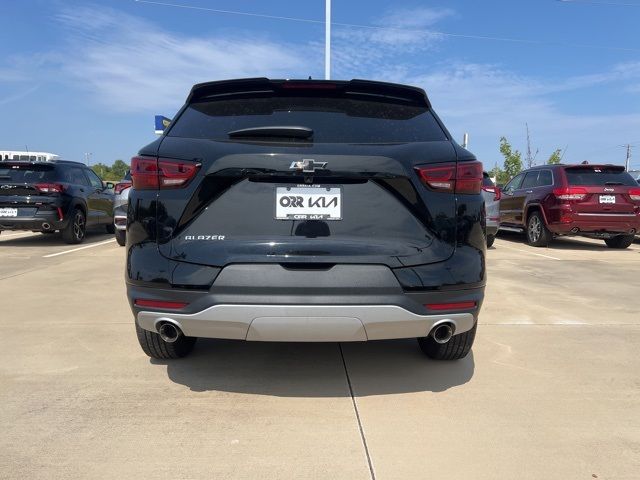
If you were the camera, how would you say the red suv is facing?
facing away from the viewer and to the left of the viewer

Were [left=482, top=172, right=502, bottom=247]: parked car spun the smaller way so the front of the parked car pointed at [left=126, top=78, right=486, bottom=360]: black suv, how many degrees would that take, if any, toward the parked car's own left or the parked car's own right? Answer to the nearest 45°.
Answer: approximately 180°

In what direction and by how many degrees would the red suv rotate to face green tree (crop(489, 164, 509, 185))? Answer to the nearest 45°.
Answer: approximately 45° to its right

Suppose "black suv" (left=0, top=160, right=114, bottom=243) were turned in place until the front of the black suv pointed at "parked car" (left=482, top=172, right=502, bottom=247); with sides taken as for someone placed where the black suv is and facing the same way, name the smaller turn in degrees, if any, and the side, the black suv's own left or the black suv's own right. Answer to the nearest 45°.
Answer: approximately 90° to the black suv's own right

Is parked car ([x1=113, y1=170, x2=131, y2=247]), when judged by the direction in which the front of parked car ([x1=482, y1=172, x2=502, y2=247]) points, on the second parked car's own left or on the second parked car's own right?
on the second parked car's own left

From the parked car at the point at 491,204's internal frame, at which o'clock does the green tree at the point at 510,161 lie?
The green tree is roughly at 12 o'clock from the parked car.

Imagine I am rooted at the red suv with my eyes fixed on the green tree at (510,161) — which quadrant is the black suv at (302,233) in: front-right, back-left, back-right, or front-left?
back-left

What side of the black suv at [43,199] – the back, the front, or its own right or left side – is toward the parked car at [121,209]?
right

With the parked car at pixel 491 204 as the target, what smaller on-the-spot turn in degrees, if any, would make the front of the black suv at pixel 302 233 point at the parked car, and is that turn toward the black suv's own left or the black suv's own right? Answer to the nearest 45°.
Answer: approximately 45° to the black suv's own right

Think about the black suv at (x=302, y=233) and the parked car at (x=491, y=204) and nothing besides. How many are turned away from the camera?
2

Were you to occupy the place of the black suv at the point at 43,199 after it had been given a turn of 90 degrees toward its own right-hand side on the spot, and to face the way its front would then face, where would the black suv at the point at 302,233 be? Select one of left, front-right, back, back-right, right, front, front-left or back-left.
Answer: front-right

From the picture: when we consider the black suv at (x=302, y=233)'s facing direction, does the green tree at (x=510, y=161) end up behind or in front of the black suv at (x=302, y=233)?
in front

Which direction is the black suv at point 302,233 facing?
away from the camera

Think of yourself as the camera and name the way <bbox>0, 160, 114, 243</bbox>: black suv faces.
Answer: facing away from the viewer and to the right of the viewer

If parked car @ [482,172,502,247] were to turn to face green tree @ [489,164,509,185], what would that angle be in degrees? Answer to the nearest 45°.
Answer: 0° — it already faces it

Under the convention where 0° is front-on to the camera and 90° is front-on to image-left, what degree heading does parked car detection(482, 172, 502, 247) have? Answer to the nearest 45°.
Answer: approximately 180°
